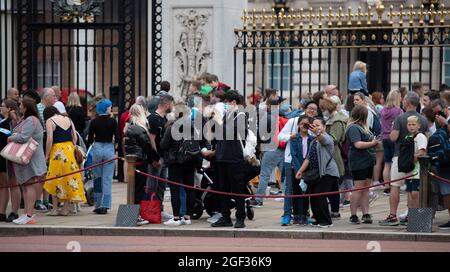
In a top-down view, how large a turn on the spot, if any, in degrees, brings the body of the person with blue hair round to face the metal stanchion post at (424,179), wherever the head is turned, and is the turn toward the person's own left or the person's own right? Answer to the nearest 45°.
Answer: approximately 135° to the person's own right

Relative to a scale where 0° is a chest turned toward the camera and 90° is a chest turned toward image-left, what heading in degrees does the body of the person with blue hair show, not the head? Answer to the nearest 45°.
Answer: approximately 180°

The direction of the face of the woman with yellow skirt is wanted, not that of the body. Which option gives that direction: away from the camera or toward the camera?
away from the camera

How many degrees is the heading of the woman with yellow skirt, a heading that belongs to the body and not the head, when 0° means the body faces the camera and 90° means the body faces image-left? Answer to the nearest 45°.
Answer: approximately 135°

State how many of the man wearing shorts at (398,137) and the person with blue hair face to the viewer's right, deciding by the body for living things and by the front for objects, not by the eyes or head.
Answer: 0

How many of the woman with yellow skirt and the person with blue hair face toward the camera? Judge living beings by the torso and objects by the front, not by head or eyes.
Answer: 0

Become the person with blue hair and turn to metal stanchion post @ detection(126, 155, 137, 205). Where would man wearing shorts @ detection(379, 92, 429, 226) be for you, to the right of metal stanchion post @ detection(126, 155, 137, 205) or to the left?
left

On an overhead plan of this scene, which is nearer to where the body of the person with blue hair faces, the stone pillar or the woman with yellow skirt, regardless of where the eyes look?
the stone pillar
